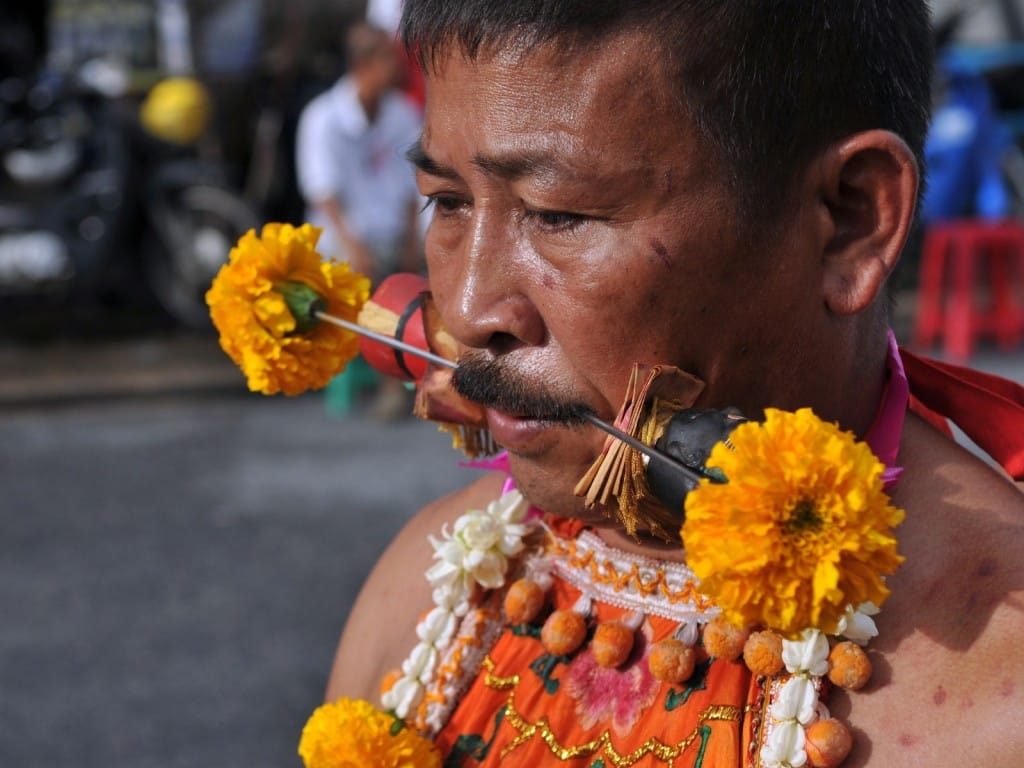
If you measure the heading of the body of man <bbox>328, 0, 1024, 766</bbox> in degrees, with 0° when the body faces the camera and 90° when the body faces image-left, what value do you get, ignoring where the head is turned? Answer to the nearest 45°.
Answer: approximately 45°

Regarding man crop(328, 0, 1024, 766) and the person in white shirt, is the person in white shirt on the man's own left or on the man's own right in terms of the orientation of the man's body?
on the man's own right

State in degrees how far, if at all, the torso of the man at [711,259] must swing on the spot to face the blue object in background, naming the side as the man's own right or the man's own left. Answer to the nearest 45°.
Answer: approximately 135° to the man's own right

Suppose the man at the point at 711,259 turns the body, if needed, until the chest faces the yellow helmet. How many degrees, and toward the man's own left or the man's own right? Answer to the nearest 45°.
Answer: approximately 90° to the man's own right

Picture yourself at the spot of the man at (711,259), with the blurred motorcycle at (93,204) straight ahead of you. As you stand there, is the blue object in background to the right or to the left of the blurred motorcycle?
right

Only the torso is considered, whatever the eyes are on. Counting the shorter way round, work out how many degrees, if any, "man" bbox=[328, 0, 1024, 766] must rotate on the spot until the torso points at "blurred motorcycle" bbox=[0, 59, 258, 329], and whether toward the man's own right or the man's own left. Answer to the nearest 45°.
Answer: approximately 90° to the man's own right

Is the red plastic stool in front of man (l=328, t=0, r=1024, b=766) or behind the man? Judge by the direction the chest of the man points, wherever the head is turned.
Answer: behind
